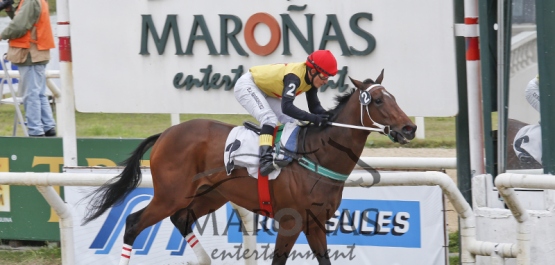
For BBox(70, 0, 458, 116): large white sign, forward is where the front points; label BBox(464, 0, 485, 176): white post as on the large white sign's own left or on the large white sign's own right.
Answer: on the large white sign's own left

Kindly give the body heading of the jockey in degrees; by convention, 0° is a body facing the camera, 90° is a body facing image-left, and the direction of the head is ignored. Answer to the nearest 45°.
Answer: approximately 270°

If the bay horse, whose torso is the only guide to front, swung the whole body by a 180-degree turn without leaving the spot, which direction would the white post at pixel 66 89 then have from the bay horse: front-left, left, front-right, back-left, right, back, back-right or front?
front-right

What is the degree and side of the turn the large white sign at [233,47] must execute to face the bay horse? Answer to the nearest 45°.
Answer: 0° — it already faces it

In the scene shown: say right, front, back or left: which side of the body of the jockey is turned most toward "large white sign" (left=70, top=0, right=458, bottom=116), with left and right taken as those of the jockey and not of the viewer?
left

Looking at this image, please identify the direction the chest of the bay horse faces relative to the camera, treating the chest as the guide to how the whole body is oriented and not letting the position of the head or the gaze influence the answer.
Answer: to the viewer's right

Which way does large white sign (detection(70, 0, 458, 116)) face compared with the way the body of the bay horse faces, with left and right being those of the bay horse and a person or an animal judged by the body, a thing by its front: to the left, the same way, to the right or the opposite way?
to the right
